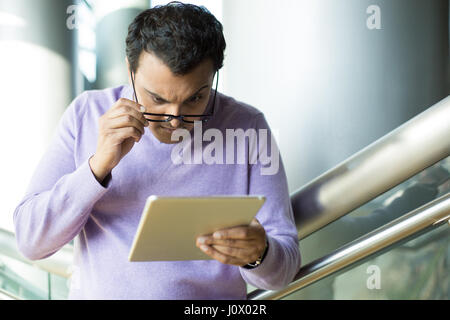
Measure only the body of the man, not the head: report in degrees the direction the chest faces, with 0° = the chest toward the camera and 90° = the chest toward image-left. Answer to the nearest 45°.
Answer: approximately 0°
